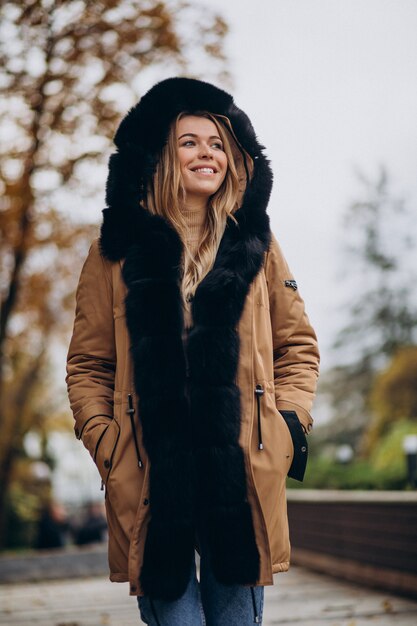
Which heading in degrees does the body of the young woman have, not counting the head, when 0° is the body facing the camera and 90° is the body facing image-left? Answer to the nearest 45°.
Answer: approximately 0°

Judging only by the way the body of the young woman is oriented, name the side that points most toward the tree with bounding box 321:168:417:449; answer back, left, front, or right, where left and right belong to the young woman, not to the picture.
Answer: back

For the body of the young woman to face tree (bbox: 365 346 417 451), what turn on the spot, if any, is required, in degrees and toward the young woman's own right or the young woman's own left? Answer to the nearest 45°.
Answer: approximately 180°

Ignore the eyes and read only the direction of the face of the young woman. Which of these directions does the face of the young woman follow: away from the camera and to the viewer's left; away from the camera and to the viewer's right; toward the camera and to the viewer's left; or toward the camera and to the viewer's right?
toward the camera and to the viewer's right

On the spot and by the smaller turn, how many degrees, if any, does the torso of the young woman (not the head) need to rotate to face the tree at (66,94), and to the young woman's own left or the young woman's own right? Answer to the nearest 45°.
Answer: approximately 180°
